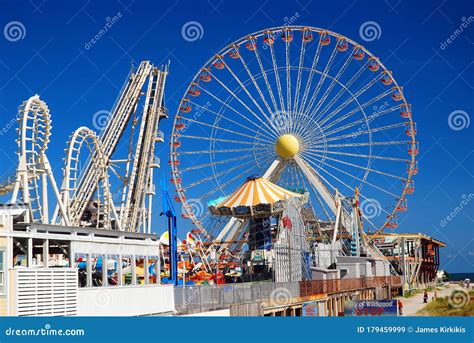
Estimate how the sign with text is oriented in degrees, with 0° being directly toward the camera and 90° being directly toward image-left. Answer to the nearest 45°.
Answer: approximately 0°
